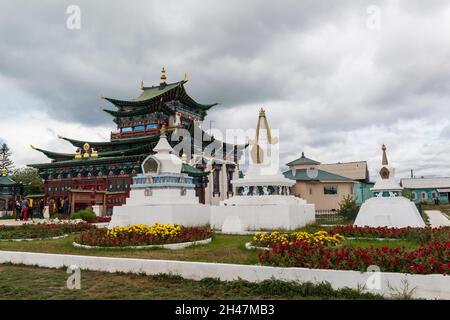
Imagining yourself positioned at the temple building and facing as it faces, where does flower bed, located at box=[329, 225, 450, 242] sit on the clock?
The flower bed is roughly at 10 o'clock from the temple building.

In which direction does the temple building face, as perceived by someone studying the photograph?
facing the viewer and to the left of the viewer

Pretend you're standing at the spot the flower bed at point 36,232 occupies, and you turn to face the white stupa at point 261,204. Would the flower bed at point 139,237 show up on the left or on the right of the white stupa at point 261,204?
right

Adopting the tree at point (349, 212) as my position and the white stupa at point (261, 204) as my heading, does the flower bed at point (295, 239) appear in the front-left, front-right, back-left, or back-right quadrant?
front-left

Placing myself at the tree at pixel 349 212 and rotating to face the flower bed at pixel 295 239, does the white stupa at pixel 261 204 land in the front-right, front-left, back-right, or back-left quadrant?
front-right

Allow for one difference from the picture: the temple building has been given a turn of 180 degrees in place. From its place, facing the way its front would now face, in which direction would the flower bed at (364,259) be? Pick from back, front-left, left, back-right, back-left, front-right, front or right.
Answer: back-right

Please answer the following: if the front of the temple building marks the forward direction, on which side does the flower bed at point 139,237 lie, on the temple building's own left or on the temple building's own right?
on the temple building's own left

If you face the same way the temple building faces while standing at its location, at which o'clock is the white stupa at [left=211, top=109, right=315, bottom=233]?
The white stupa is roughly at 10 o'clock from the temple building.

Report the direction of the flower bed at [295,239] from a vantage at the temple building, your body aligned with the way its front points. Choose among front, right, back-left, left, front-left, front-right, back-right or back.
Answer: front-left

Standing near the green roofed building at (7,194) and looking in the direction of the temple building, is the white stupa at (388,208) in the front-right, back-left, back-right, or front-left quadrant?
front-right

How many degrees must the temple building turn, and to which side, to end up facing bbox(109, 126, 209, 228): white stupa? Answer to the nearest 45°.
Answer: approximately 45° to its left

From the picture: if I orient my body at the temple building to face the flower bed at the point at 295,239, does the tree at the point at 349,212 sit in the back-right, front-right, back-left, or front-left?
front-left

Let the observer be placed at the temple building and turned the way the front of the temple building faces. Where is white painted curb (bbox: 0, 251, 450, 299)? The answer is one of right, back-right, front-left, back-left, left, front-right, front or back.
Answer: front-left

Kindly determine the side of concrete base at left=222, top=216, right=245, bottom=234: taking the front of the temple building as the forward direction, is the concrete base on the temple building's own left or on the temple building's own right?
on the temple building's own left
